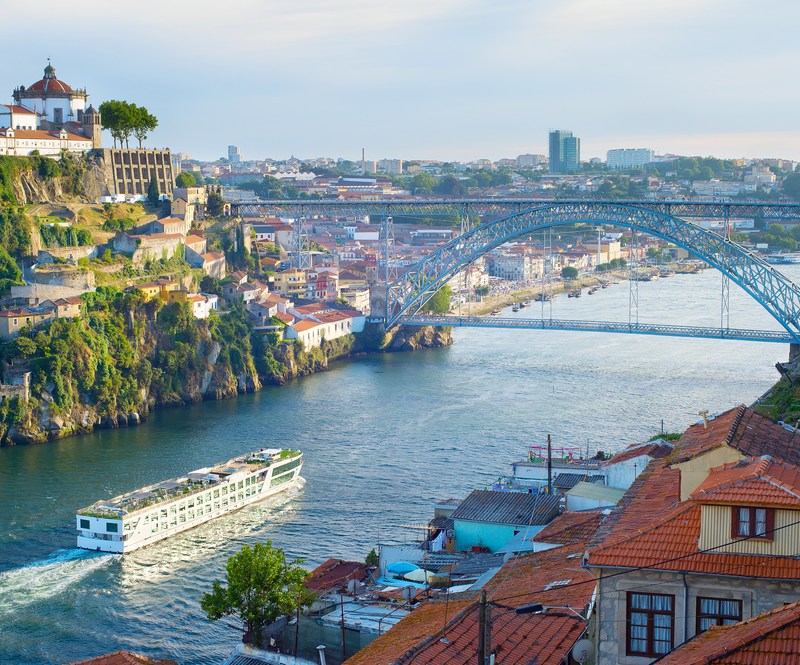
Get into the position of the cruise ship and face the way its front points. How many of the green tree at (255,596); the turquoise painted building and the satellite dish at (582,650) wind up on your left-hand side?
0

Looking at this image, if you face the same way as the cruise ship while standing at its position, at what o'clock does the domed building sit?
The domed building is roughly at 10 o'clock from the cruise ship.

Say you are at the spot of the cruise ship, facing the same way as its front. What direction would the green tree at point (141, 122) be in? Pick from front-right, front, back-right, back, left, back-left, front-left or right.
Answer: front-left

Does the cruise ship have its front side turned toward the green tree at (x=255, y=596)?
no

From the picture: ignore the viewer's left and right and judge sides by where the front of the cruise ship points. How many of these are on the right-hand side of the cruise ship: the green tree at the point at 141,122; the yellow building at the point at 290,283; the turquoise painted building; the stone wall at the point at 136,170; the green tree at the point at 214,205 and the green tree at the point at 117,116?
1

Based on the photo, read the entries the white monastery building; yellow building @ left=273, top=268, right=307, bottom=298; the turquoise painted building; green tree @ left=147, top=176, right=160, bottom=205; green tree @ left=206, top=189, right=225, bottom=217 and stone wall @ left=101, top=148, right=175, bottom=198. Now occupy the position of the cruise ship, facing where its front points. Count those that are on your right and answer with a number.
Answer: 1

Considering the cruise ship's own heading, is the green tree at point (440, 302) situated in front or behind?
in front

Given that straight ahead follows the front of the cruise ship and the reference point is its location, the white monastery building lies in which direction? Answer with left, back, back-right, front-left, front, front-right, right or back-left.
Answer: front-left

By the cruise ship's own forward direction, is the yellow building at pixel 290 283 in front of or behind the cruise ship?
in front

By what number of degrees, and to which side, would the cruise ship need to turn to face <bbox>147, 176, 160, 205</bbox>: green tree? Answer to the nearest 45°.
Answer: approximately 45° to its left

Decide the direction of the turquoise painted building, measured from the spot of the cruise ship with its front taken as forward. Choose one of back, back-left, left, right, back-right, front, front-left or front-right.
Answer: right

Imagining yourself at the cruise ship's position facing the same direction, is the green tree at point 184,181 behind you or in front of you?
in front

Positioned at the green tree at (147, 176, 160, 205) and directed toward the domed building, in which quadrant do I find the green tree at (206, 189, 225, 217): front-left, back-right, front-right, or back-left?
back-right

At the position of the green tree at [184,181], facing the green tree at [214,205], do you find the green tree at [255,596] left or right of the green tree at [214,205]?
right

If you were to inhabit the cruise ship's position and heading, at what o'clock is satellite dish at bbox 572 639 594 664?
The satellite dish is roughly at 4 o'clock from the cruise ship.

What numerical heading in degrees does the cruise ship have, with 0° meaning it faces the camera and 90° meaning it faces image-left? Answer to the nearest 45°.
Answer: approximately 225°
